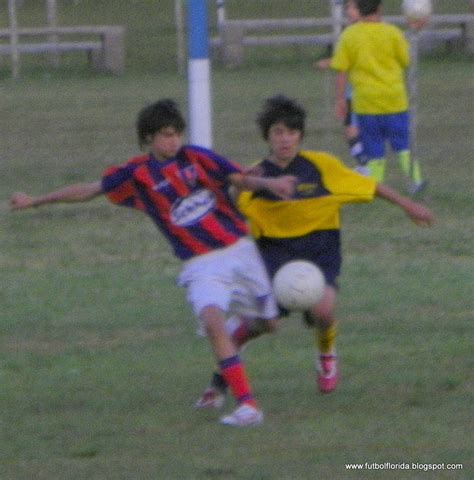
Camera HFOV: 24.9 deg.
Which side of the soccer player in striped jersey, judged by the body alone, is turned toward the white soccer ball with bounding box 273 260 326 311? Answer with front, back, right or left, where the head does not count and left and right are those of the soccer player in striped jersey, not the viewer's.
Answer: left

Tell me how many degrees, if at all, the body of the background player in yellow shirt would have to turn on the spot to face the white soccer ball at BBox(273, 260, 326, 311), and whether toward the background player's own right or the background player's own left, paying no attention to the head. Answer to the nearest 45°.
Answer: approximately 180°

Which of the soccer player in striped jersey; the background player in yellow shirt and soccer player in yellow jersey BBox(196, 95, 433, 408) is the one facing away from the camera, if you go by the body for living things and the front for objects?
the background player in yellow shirt

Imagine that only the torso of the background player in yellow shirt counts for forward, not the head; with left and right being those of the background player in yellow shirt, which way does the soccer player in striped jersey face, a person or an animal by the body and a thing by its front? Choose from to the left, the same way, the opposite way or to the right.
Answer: the opposite way

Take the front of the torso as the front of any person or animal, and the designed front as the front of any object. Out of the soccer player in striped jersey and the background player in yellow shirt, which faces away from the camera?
the background player in yellow shirt

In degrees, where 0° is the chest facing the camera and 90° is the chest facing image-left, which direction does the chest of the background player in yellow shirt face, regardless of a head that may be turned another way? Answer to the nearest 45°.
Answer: approximately 180°

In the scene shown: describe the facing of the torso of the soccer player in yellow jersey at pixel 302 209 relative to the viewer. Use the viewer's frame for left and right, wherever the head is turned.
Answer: facing the viewer

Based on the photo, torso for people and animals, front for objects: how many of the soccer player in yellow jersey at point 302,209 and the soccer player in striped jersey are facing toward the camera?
2

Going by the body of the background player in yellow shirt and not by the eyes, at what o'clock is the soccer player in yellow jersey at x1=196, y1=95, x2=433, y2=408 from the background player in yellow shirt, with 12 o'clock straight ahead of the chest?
The soccer player in yellow jersey is roughly at 6 o'clock from the background player in yellow shirt.

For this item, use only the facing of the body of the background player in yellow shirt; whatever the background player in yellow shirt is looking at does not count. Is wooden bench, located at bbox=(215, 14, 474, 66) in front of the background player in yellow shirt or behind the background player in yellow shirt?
in front

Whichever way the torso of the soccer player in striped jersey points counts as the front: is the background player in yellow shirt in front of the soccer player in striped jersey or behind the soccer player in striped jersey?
behind

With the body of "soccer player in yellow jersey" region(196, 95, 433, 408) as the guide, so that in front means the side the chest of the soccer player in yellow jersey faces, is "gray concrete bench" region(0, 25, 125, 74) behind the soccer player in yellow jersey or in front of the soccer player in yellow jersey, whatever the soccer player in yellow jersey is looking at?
behind

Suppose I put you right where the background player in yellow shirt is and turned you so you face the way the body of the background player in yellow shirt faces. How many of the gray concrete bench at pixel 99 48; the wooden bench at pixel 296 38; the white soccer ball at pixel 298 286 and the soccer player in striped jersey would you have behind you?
2

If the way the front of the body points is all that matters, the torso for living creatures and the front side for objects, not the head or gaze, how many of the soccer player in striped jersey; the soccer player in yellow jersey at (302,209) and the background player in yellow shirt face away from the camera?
1

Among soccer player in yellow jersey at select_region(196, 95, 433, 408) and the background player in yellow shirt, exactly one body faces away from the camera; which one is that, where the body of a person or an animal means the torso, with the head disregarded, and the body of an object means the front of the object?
the background player in yellow shirt

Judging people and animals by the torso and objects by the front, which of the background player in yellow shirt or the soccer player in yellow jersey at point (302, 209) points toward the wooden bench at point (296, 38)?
the background player in yellow shirt
